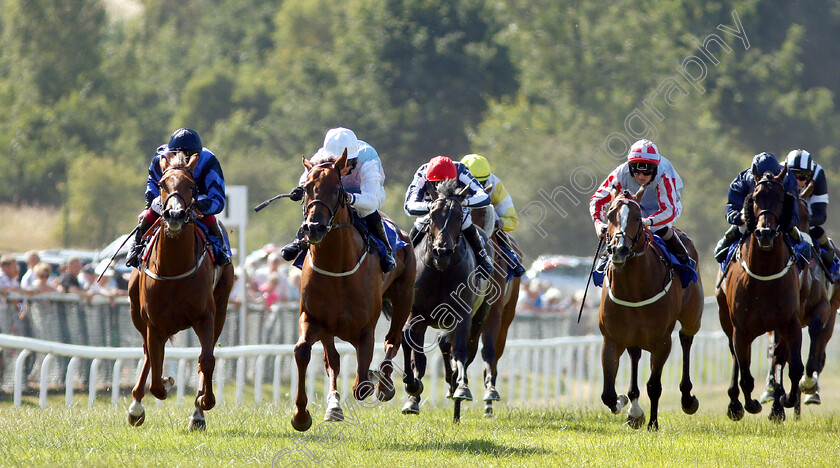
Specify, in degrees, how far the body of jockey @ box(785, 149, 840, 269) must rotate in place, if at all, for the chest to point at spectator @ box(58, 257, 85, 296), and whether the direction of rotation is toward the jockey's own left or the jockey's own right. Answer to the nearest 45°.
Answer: approximately 45° to the jockey's own right

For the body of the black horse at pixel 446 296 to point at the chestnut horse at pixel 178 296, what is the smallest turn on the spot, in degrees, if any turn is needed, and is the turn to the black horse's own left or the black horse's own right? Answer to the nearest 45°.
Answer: approximately 45° to the black horse's own right

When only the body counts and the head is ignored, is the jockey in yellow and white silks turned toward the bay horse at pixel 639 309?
no

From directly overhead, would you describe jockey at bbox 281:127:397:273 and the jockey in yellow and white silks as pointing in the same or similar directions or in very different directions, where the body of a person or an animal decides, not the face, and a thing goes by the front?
same or similar directions

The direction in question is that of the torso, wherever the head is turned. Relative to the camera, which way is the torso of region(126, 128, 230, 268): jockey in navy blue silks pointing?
toward the camera

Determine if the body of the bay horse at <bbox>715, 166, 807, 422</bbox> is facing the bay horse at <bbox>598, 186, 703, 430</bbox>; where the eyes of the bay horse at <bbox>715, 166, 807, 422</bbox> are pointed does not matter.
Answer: no

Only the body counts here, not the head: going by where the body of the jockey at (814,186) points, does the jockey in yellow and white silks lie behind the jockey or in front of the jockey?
in front

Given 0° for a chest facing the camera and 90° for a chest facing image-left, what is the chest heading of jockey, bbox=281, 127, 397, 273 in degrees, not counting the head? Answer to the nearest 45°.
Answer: approximately 45°

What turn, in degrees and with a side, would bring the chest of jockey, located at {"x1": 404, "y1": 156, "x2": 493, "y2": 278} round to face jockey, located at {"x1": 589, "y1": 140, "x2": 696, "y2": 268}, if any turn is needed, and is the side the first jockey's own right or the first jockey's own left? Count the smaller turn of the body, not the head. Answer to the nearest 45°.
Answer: approximately 90° to the first jockey's own left

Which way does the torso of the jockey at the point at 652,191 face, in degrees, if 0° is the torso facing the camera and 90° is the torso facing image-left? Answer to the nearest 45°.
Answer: approximately 45°

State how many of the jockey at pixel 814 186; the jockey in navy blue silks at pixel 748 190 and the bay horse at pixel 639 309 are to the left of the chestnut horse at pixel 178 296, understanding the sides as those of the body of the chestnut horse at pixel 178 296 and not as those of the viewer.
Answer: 3

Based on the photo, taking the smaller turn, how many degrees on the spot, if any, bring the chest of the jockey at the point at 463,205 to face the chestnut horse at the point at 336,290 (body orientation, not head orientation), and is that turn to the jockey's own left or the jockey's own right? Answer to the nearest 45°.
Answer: approximately 45° to the jockey's own right

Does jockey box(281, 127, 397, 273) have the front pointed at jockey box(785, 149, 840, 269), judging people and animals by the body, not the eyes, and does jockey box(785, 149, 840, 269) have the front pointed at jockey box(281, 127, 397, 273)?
no

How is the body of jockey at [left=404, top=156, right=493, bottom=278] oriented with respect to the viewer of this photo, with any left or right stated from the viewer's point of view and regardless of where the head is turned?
facing the viewer

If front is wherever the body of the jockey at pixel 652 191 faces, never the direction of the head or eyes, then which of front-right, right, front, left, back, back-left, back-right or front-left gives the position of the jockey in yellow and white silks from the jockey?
right

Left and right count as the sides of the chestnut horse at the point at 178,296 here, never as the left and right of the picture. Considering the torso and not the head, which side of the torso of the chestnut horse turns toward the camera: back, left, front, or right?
front

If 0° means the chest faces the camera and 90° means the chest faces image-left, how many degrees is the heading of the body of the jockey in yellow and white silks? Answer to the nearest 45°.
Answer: approximately 45°
